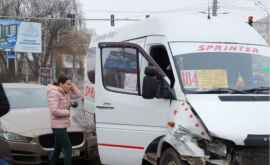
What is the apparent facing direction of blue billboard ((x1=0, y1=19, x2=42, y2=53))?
toward the camera

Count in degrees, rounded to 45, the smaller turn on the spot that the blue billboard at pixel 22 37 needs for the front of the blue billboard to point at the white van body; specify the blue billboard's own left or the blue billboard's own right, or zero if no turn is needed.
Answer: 0° — it already faces it

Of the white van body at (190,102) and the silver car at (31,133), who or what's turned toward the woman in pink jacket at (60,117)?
the silver car

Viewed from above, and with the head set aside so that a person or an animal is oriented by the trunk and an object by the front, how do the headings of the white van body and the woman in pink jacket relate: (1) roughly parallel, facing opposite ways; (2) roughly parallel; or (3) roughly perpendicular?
roughly parallel

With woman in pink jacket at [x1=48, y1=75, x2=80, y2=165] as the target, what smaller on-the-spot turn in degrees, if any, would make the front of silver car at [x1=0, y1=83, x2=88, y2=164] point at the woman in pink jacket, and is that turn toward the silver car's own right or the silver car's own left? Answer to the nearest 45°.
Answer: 0° — it already faces them

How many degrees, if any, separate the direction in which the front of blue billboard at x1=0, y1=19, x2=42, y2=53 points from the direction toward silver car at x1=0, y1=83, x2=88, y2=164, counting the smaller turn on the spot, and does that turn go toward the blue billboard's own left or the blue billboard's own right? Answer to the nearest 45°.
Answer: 0° — it already faces it

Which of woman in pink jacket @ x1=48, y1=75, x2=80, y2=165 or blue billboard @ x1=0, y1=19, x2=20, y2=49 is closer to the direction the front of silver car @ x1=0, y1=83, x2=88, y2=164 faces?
the woman in pink jacket

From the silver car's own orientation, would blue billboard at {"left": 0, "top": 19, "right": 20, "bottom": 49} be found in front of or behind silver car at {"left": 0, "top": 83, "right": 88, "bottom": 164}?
behind

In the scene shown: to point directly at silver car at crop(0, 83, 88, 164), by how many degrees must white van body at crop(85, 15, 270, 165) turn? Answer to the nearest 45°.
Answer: approximately 180°

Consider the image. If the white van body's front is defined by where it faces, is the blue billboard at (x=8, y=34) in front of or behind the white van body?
behind

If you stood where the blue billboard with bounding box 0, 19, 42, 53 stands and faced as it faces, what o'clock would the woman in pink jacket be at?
The woman in pink jacket is roughly at 12 o'clock from the blue billboard.

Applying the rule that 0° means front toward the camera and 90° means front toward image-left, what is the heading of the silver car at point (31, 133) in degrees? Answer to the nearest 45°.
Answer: approximately 315°

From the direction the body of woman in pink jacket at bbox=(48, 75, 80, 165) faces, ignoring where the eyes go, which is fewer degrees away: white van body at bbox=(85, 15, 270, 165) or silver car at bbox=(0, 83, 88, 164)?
the white van body

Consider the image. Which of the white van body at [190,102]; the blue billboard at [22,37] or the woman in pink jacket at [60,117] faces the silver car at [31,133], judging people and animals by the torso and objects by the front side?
the blue billboard
